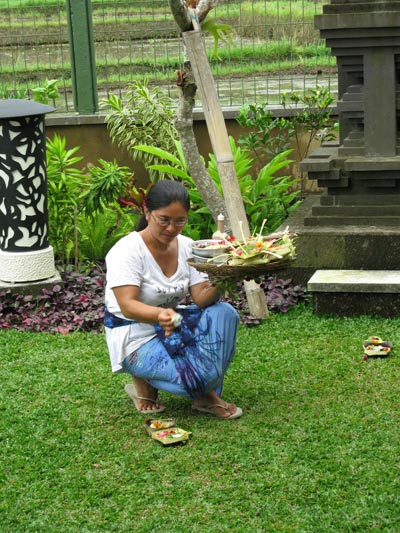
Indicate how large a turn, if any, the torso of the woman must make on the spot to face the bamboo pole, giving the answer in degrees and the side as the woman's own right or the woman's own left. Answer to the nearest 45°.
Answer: approximately 135° to the woman's own left

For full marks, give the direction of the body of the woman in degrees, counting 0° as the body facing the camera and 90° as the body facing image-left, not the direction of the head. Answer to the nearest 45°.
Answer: approximately 315°

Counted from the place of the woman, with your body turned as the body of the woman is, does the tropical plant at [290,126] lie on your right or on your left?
on your left

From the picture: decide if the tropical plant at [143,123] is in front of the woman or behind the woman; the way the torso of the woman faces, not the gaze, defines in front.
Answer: behind

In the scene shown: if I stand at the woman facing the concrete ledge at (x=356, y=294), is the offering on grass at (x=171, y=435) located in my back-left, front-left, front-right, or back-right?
back-right

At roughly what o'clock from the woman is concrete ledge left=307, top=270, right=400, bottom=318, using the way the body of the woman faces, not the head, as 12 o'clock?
The concrete ledge is roughly at 9 o'clock from the woman.

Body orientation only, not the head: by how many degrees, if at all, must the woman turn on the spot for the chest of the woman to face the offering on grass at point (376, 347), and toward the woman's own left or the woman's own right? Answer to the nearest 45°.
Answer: approximately 90° to the woman's own left

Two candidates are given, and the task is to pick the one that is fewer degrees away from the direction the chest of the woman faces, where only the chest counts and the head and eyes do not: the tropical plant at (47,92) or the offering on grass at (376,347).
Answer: the offering on grass

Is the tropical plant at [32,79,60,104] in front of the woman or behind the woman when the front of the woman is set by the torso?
behind
